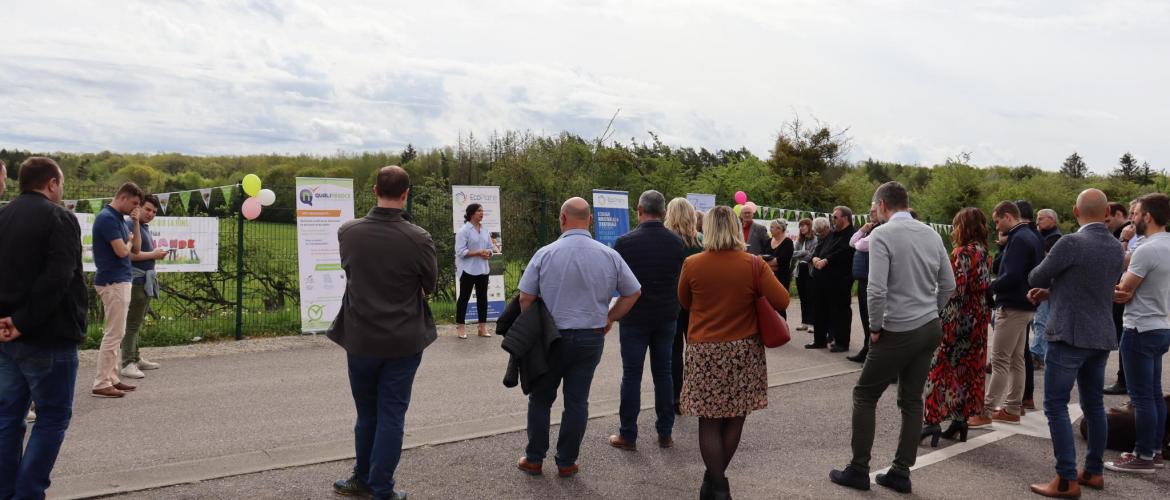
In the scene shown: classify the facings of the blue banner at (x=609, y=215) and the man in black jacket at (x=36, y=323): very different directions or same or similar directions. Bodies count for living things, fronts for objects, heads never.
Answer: very different directions

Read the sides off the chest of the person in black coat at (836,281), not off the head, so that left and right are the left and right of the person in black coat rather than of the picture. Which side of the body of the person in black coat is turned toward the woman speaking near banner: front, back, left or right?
front

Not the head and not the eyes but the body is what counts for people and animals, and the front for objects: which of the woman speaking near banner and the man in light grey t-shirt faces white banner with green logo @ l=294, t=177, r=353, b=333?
the man in light grey t-shirt

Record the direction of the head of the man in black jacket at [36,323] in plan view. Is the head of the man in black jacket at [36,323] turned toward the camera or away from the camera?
away from the camera

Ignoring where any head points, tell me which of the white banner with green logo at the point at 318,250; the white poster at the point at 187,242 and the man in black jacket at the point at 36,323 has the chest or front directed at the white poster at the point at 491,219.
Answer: the man in black jacket

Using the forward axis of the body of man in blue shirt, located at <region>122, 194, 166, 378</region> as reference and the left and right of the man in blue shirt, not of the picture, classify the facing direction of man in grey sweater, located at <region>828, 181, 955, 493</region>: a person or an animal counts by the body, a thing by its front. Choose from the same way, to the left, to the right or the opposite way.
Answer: to the left

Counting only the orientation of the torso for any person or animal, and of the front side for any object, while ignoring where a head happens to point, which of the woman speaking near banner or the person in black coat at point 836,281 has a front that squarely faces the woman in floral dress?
the woman speaking near banner

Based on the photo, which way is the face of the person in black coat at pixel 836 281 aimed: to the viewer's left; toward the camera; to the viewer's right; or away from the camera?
to the viewer's left

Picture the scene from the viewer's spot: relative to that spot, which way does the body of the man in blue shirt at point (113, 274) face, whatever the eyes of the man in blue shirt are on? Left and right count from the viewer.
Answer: facing to the right of the viewer

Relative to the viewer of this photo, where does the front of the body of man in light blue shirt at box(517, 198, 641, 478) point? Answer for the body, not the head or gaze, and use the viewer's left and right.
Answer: facing away from the viewer

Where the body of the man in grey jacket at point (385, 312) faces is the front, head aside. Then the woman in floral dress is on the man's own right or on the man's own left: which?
on the man's own right

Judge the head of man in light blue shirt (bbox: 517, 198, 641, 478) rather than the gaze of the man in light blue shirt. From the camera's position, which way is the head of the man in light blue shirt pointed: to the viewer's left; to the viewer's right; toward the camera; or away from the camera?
away from the camera

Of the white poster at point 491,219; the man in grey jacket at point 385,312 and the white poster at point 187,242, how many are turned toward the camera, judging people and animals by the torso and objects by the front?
2
